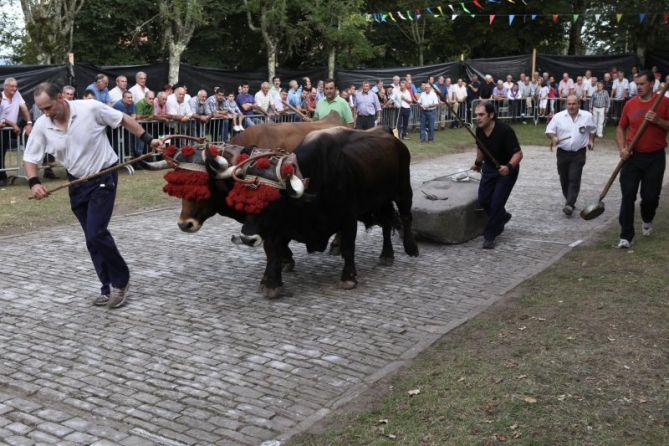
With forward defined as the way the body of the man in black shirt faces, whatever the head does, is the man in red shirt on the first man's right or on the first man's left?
on the first man's left

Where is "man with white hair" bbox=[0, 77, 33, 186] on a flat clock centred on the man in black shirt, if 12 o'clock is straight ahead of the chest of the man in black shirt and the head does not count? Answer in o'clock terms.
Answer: The man with white hair is roughly at 2 o'clock from the man in black shirt.

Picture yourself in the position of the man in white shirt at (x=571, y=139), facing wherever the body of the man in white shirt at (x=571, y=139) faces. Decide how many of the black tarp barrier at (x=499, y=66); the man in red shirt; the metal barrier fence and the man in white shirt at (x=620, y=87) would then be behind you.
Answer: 3

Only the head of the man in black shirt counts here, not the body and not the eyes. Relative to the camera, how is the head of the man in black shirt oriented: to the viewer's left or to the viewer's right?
to the viewer's left

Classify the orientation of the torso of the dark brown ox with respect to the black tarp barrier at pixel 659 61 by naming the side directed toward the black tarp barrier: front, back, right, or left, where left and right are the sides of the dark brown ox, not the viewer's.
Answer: back

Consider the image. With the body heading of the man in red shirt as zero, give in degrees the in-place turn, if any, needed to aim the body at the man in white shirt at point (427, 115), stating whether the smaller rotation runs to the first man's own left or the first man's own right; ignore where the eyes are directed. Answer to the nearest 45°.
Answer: approximately 90° to the first man's own right

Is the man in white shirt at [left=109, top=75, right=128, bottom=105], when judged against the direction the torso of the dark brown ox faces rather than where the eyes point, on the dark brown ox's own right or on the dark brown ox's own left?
on the dark brown ox's own right

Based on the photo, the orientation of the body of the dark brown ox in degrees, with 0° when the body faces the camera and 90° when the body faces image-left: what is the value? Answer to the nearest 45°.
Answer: approximately 45°

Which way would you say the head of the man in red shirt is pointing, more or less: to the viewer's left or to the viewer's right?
to the viewer's left

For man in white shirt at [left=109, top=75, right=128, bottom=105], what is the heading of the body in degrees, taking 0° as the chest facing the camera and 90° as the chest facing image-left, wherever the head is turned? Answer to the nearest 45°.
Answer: approximately 315°

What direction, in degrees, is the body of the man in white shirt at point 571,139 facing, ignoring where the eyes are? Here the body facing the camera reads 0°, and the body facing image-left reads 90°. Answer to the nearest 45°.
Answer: approximately 0°
